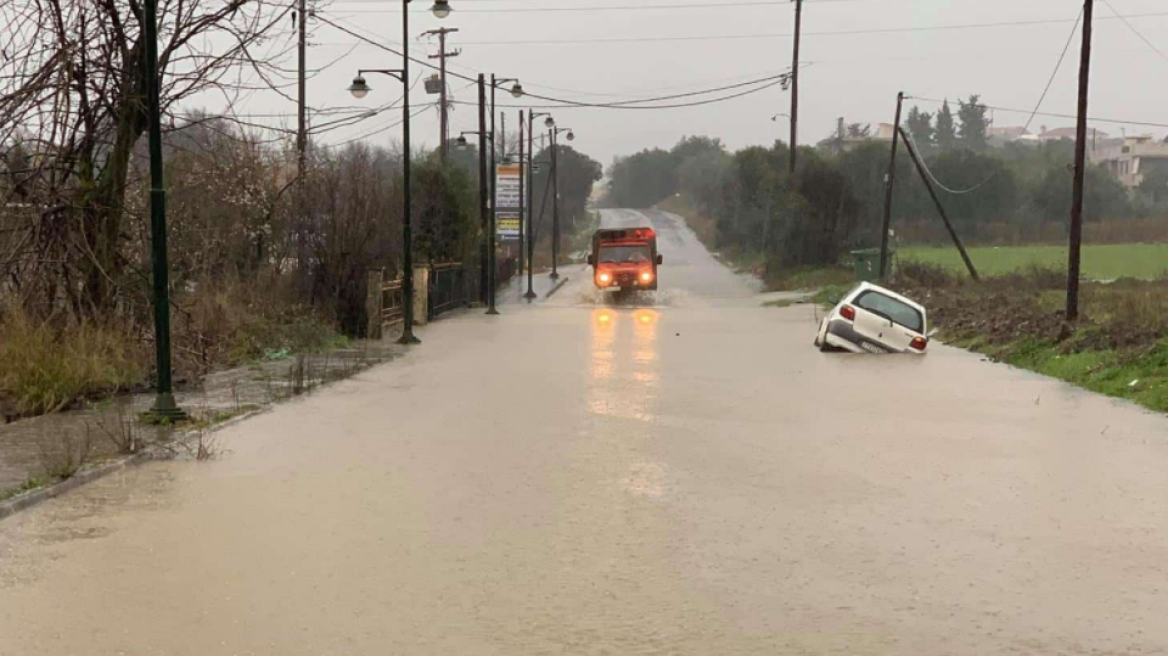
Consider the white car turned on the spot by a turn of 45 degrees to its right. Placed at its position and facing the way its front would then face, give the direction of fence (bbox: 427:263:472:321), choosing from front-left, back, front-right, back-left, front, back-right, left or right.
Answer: left

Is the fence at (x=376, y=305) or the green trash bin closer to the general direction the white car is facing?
the green trash bin

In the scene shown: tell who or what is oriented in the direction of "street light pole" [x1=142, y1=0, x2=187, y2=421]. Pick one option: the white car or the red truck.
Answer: the red truck

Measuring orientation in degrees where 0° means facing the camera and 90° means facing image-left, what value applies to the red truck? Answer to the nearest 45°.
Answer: approximately 0°

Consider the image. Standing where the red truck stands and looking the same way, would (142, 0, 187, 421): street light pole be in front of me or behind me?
in front

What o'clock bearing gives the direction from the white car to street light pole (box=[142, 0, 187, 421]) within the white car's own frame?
The street light pole is roughly at 7 o'clock from the white car.

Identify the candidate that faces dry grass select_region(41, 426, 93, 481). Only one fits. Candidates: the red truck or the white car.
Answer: the red truck

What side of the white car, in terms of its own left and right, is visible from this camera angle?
back

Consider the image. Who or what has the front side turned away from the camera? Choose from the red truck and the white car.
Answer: the white car

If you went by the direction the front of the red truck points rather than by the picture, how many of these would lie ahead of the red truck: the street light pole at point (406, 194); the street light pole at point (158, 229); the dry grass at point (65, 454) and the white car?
4

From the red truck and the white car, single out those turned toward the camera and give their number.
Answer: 1

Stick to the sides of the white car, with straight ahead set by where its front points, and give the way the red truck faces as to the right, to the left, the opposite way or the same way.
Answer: the opposite way

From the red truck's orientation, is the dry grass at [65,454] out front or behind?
out front

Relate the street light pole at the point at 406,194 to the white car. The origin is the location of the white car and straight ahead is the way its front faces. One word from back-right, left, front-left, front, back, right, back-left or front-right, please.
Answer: left
